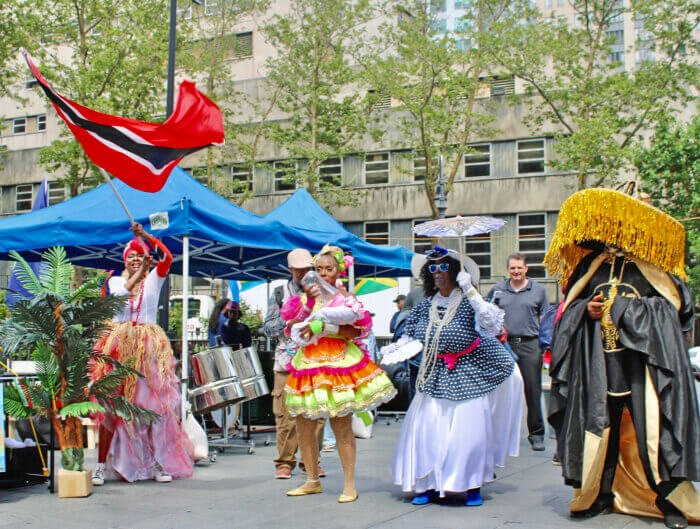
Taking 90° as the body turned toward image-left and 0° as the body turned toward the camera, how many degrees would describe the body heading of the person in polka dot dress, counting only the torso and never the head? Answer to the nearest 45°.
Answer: approximately 45°

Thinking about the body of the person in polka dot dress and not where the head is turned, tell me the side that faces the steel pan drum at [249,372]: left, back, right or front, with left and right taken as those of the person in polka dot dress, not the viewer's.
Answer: right

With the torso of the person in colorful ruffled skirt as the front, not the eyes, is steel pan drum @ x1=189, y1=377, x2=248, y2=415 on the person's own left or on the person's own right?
on the person's own right

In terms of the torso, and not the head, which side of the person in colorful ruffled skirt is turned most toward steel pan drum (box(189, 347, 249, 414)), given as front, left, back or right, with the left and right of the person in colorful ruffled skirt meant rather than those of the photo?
right

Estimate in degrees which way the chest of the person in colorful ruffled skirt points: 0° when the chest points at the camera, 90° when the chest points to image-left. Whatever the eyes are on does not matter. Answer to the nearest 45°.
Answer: approximately 45°

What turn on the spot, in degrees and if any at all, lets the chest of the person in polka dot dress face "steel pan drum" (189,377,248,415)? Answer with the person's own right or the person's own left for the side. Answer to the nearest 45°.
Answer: approximately 90° to the person's own right

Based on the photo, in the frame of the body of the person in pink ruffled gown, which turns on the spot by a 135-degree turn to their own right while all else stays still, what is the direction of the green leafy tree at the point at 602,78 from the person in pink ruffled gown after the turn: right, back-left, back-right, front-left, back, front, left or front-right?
right

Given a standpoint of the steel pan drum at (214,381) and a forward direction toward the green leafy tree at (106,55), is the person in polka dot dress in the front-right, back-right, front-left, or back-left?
back-right

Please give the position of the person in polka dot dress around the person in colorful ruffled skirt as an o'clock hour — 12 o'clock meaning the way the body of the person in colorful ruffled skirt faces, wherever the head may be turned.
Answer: The person in polka dot dress is roughly at 8 o'clock from the person in colorful ruffled skirt.

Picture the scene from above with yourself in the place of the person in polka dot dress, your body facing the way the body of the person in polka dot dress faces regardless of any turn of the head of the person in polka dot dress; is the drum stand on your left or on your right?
on your right
